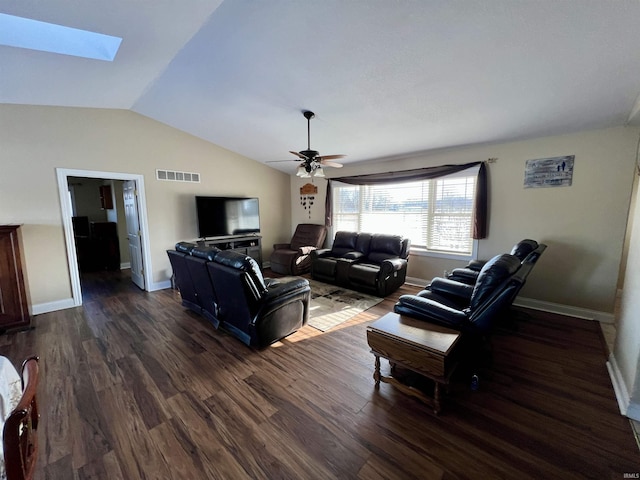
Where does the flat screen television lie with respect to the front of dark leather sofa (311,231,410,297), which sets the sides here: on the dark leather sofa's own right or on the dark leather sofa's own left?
on the dark leather sofa's own right

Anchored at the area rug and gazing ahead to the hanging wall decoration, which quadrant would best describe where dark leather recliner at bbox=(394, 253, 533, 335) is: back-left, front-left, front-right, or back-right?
back-right

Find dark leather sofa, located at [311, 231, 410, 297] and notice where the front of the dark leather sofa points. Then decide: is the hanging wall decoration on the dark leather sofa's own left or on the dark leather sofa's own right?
on the dark leather sofa's own right

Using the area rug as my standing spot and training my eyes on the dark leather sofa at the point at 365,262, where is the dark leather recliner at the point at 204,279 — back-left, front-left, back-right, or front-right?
back-left

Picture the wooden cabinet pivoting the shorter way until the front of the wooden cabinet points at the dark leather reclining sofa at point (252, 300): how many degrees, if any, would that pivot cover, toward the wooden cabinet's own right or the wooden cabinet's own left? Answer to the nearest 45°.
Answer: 0° — it already faces it

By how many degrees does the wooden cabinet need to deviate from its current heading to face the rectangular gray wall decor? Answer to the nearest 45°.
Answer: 0° — it already faces it

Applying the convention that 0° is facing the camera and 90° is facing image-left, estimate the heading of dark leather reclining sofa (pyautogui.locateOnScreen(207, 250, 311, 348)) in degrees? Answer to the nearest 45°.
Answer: approximately 225°

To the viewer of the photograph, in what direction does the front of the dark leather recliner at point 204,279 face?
facing away from the viewer and to the right of the viewer

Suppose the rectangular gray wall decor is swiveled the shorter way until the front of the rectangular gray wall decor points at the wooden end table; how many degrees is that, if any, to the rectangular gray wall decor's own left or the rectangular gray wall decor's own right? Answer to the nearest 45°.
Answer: approximately 45° to the rectangular gray wall decor's own left
